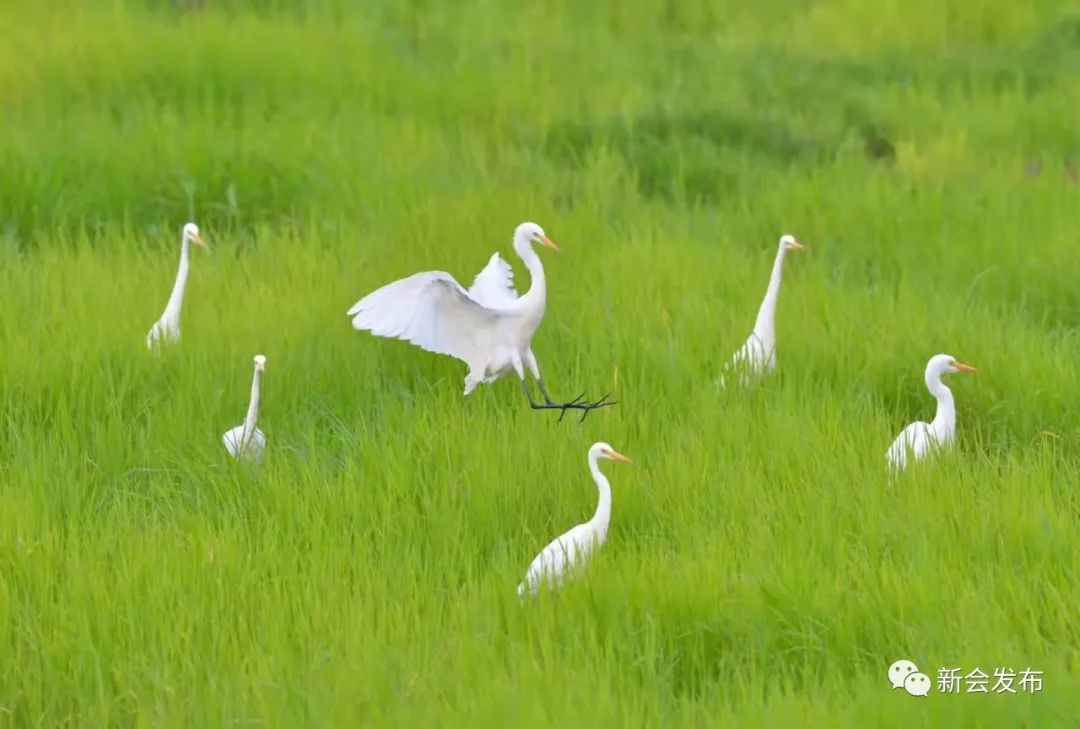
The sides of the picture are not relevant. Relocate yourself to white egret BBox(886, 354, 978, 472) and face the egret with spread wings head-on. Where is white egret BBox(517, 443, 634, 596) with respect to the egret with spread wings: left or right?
left

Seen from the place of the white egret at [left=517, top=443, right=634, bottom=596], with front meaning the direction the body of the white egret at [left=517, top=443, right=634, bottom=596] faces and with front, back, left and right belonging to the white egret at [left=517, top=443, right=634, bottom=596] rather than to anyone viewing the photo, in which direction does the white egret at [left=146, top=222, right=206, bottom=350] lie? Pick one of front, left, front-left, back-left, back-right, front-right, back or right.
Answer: back-left

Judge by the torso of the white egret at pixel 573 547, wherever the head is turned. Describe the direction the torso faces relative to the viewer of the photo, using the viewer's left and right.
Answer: facing to the right of the viewer

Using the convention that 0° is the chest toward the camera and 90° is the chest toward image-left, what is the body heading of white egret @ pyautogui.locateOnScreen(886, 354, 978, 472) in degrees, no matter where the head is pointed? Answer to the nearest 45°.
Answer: approximately 270°

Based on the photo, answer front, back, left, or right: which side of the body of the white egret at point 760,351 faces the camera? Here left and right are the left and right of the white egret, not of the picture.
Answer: right

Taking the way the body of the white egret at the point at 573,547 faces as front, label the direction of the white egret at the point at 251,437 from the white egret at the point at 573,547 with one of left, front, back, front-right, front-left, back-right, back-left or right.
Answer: back-left

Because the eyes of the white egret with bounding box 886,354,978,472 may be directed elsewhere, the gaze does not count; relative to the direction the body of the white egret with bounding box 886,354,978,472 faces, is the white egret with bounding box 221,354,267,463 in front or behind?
behind

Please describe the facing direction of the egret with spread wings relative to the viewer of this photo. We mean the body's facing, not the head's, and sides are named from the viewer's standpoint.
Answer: facing to the right of the viewer

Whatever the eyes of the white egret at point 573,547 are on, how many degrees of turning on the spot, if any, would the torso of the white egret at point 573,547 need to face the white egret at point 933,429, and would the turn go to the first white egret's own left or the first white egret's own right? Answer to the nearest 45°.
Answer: approximately 45° to the first white egret's own left
